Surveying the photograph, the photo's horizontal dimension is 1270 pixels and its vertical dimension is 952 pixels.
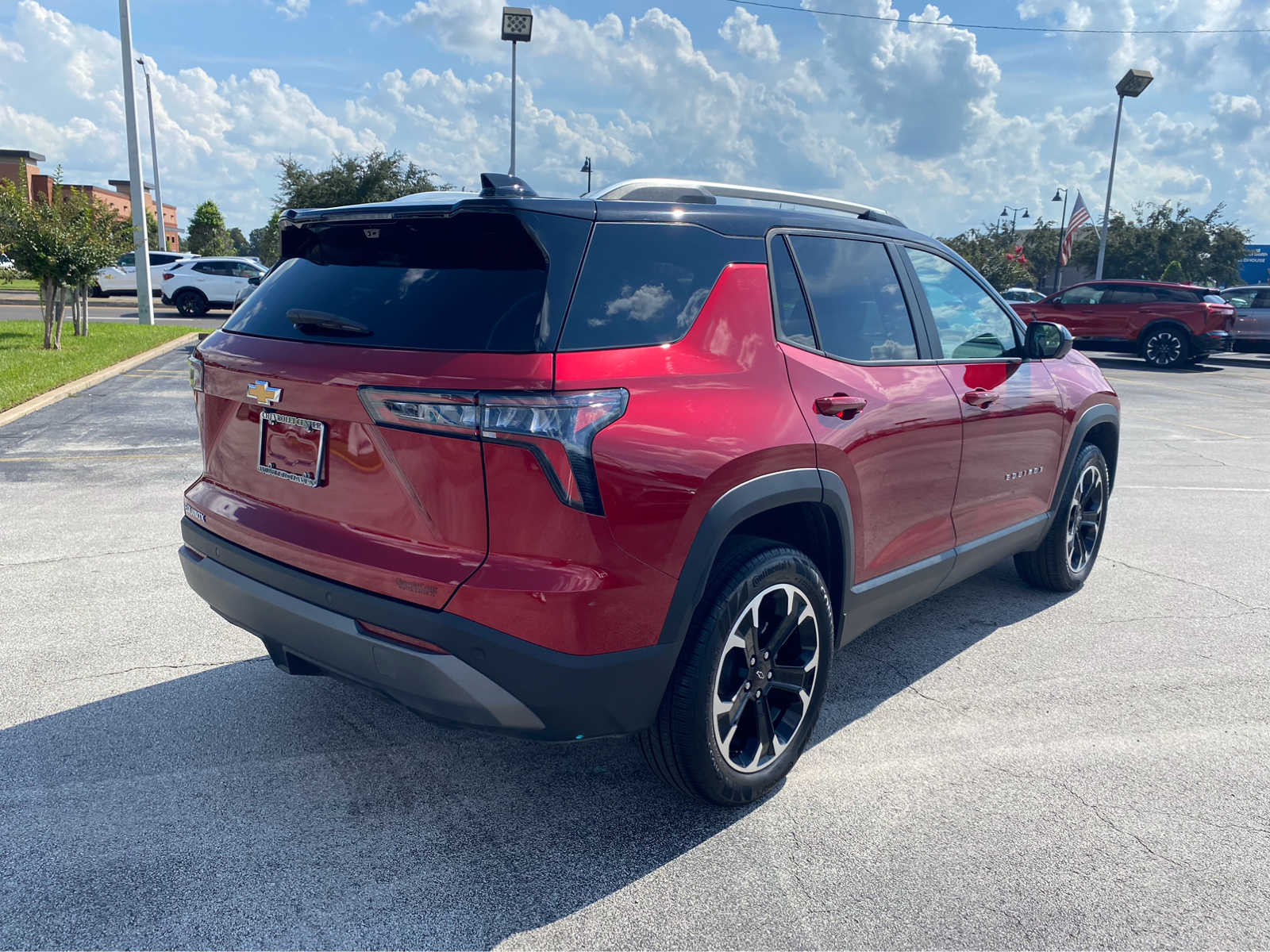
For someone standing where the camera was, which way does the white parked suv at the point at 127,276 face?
facing to the left of the viewer

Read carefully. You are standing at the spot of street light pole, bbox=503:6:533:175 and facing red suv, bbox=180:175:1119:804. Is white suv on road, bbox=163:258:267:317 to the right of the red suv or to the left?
right

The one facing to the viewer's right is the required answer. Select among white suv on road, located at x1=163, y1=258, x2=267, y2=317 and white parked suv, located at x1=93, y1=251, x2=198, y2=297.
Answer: white suv on road, located at x1=163, y1=258, x2=267, y2=317

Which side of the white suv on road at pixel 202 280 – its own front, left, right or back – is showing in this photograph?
right

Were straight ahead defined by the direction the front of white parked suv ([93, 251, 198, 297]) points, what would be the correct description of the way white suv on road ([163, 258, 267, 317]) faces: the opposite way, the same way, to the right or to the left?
the opposite way

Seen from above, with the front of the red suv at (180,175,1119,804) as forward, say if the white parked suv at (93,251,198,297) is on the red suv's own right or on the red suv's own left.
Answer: on the red suv's own left
